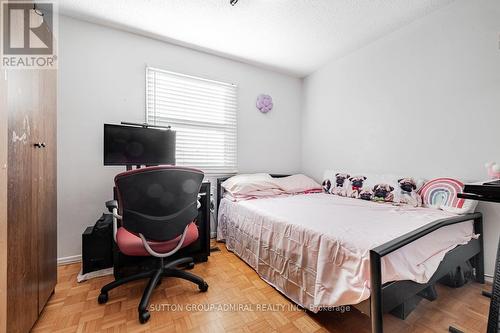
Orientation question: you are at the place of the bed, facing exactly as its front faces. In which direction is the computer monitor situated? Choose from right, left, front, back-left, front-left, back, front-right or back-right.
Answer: back-right

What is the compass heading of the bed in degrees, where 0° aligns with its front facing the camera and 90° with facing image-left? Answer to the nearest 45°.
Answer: approximately 315°

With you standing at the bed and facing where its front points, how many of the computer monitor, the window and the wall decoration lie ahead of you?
0

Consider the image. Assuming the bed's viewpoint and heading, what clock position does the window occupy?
The window is roughly at 5 o'clock from the bed.

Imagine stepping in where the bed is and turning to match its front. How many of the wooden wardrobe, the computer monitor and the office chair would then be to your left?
0

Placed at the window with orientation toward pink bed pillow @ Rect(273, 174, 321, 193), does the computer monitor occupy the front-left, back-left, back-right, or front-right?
back-right

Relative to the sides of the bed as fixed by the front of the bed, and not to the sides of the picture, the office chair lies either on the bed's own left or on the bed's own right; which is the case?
on the bed's own right

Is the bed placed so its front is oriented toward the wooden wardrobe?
no
